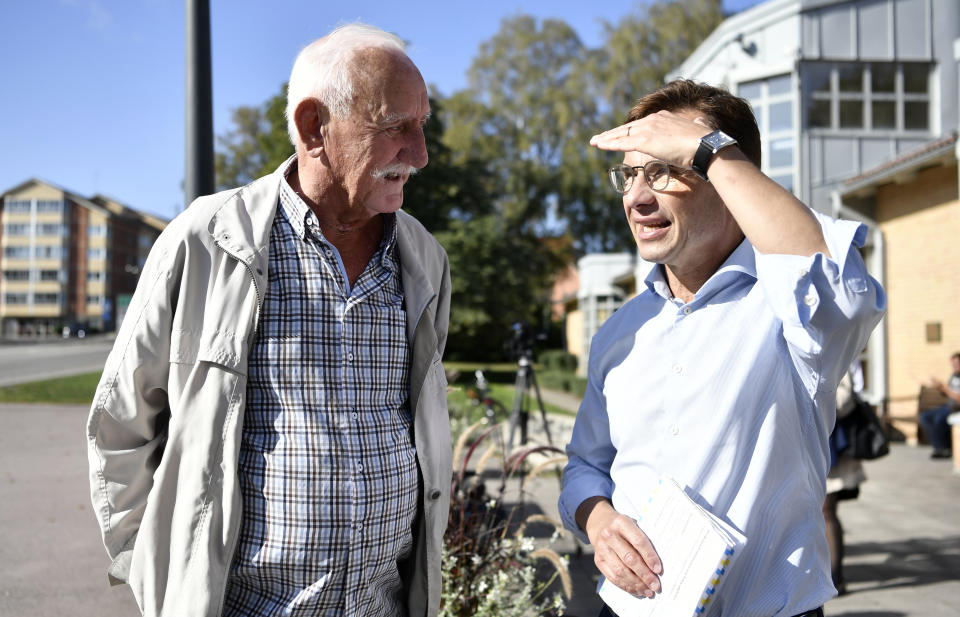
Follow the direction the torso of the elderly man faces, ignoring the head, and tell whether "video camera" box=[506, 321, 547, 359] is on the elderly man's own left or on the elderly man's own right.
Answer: on the elderly man's own left

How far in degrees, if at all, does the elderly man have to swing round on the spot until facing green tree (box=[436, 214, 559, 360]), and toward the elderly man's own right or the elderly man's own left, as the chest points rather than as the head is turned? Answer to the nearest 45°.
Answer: approximately 135° to the elderly man's own left

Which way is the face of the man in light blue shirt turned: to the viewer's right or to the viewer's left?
to the viewer's left

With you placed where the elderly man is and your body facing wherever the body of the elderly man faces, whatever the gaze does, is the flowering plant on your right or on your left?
on your left

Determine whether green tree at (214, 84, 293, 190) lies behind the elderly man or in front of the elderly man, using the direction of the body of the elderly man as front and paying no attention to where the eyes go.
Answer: behind

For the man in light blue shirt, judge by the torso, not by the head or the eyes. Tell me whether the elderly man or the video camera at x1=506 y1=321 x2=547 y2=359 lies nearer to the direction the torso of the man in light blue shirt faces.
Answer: the elderly man

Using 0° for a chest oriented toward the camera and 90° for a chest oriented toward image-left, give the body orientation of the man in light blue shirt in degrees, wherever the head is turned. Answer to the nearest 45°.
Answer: approximately 45°

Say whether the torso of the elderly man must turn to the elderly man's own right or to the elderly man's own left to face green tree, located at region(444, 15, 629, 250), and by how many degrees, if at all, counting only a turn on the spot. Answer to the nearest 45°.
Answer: approximately 135° to the elderly man's own left

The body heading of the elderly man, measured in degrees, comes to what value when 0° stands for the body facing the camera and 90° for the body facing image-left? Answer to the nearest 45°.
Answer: approximately 315°

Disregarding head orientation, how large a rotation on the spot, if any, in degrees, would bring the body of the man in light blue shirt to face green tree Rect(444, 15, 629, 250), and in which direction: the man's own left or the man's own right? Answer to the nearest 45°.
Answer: approximately 135° to the man's own right

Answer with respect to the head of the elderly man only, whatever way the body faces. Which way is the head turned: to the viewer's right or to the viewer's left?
to the viewer's right

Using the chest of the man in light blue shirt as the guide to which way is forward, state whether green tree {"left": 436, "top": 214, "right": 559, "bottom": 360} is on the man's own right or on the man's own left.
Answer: on the man's own right

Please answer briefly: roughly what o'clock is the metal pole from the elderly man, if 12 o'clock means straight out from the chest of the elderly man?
The metal pole is roughly at 7 o'clock from the elderly man.
